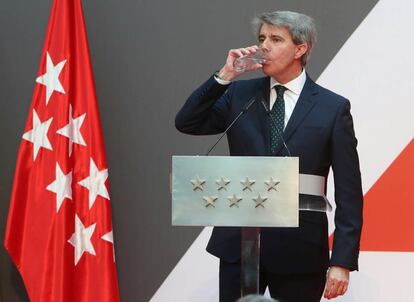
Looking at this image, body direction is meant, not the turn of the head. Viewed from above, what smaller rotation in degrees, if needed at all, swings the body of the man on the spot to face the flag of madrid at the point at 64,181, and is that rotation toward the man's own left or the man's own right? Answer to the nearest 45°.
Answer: approximately 90° to the man's own right

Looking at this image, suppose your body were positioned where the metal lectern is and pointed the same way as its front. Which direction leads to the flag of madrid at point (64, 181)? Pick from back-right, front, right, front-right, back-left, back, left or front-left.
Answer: back-right

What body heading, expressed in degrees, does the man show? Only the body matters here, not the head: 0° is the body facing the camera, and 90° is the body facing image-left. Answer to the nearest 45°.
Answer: approximately 45°

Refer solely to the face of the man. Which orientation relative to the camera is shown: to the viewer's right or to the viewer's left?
to the viewer's left

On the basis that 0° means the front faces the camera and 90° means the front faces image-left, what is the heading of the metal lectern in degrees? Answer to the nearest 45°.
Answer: approximately 0°
